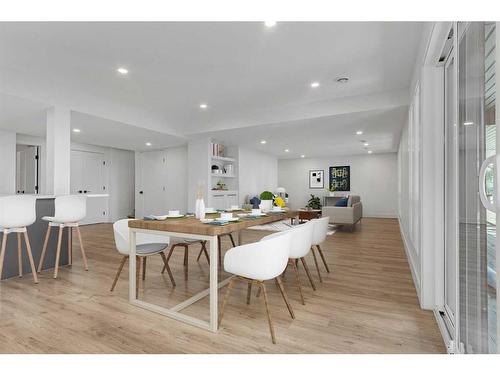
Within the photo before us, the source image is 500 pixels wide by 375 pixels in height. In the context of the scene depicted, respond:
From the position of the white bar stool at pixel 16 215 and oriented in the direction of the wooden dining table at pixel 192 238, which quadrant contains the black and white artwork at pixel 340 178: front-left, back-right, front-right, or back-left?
front-left

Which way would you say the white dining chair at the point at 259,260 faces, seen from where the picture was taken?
facing away from the viewer and to the left of the viewer

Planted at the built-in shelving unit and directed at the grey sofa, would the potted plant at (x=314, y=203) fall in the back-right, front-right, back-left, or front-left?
front-left

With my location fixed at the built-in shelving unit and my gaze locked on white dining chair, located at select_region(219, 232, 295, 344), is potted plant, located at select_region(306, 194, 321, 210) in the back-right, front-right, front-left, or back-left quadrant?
back-left

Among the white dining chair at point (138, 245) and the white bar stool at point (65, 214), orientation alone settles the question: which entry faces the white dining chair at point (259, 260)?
the white dining chair at point (138, 245)

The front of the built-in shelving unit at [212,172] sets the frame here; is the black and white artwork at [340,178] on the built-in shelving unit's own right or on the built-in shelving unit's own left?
on the built-in shelving unit's own left

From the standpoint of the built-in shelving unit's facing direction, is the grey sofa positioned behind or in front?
in front

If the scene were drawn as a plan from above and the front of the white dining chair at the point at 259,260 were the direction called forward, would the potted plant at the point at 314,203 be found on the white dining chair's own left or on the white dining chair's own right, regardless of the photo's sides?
on the white dining chair's own right

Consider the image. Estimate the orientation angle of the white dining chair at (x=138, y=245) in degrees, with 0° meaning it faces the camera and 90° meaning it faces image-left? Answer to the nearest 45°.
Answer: approximately 315°

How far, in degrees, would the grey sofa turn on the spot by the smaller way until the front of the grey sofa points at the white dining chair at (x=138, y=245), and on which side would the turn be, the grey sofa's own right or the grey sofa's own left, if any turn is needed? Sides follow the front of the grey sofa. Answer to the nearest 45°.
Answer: approximately 45° to the grey sofa's own left

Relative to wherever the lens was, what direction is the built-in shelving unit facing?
facing the viewer and to the right of the viewer

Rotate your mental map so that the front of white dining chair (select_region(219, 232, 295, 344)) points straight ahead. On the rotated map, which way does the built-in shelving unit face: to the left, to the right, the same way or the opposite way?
the opposite way

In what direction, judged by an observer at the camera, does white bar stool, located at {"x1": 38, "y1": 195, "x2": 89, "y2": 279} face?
facing away from the viewer and to the left of the viewer

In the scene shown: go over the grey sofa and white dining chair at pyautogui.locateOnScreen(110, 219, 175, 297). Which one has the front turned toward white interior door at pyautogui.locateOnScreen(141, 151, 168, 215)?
the grey sofa
